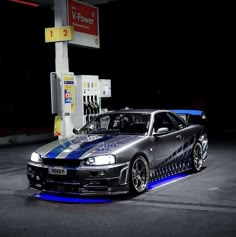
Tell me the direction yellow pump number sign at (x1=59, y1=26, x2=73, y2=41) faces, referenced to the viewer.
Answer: facing the viewer

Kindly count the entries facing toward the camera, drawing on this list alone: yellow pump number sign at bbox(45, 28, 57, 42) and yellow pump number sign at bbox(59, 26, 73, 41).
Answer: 2

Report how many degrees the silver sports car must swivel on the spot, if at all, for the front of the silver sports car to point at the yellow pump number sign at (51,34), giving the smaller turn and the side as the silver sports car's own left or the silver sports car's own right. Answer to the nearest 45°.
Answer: approximately 135° to the silver sports car's own right

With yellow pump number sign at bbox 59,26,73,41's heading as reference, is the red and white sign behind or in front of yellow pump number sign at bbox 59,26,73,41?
behind

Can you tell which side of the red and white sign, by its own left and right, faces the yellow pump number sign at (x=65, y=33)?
right

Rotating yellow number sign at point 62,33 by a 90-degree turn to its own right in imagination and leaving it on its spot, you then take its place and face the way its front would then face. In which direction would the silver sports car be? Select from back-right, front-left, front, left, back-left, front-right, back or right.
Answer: left

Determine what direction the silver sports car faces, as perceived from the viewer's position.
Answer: facing the viewer and to the left of the viewer

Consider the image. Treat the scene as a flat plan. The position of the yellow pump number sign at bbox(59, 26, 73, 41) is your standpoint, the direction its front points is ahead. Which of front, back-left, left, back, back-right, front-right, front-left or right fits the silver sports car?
front

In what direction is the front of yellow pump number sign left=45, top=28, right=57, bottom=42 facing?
toward the camera

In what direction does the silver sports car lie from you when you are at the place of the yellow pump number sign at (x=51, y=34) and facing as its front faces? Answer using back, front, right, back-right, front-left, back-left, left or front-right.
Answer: front

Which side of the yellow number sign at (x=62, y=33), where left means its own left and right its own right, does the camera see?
front
